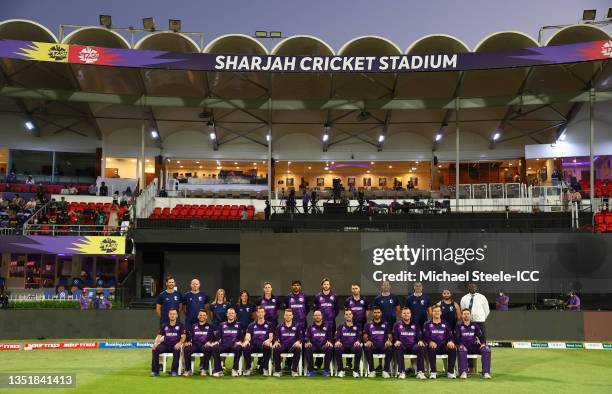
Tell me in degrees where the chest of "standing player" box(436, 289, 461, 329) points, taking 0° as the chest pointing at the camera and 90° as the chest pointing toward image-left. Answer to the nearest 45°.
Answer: approximately 0°

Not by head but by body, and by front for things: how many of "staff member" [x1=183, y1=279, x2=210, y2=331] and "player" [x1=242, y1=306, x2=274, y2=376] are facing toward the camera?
2

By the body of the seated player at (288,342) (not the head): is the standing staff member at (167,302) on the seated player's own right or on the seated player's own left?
on the seated player's own right

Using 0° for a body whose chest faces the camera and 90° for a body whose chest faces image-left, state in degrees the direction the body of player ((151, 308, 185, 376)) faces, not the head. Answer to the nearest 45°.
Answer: approximately 0°

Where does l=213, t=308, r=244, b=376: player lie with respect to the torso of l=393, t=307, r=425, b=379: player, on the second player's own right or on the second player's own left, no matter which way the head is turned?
on the second player's own right

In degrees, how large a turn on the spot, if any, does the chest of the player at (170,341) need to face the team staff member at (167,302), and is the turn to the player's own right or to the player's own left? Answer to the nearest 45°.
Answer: approximately 180°

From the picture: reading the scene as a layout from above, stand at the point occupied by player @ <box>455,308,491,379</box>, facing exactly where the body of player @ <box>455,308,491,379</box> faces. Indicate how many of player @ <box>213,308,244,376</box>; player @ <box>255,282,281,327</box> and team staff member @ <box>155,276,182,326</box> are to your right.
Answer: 3

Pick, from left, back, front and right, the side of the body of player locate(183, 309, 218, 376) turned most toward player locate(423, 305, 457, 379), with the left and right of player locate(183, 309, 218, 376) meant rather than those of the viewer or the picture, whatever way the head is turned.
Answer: left

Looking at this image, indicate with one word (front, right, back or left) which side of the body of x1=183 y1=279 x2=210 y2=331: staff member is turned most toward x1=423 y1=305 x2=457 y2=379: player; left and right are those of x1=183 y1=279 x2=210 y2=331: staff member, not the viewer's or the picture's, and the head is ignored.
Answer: left
